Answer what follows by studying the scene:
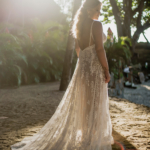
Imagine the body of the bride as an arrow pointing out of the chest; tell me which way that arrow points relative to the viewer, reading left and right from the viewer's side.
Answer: facing away from the viewer and to the right of the viewer
